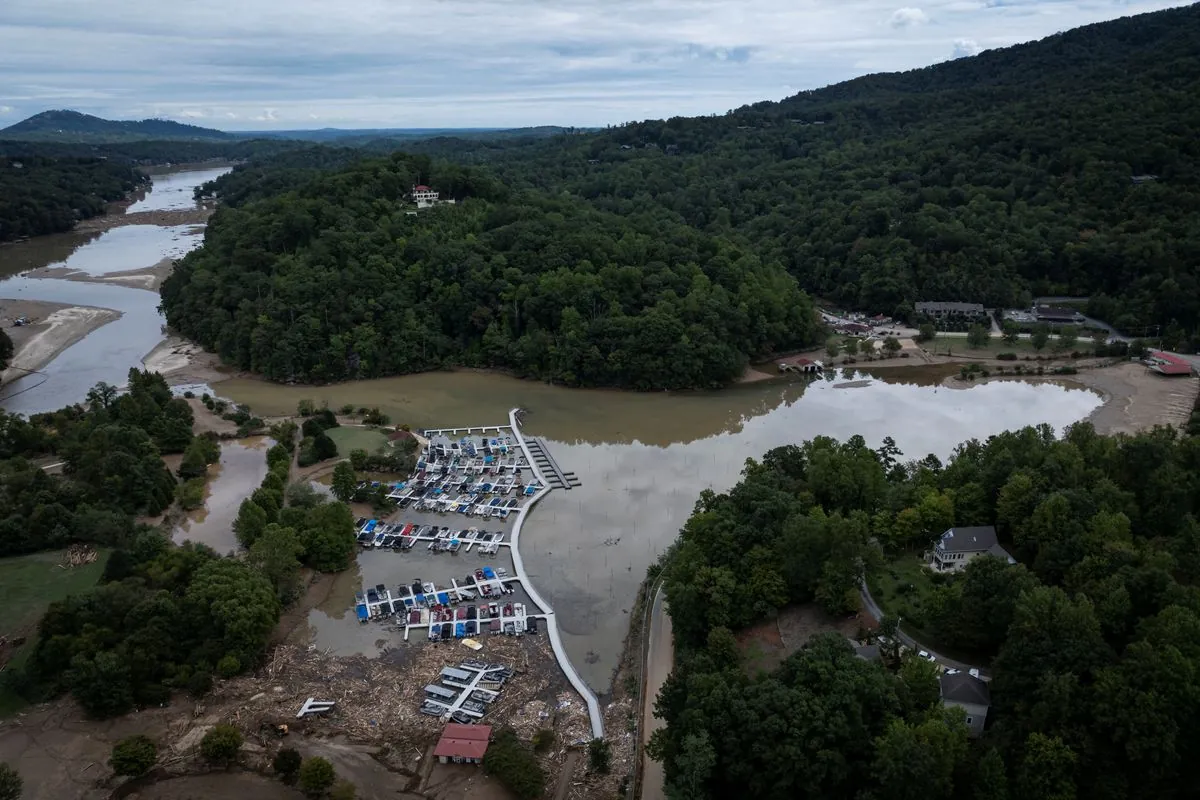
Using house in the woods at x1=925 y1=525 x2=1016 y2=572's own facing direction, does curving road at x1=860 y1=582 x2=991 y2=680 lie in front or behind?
in front

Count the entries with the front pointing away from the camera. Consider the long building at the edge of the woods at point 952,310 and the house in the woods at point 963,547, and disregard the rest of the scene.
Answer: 0

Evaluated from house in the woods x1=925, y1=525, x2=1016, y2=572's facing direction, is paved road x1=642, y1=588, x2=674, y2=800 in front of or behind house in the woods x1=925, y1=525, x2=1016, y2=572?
in front

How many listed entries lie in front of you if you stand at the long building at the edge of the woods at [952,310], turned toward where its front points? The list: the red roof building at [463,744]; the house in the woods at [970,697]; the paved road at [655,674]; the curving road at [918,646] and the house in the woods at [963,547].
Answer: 5

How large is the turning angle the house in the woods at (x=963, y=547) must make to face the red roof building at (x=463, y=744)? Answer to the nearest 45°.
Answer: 0° — it already faces it

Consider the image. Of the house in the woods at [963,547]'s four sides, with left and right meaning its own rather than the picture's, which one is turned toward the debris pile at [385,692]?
front

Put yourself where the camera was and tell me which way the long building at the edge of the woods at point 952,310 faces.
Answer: facing the viewer

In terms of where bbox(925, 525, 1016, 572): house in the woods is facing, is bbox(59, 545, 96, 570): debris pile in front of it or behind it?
in front
